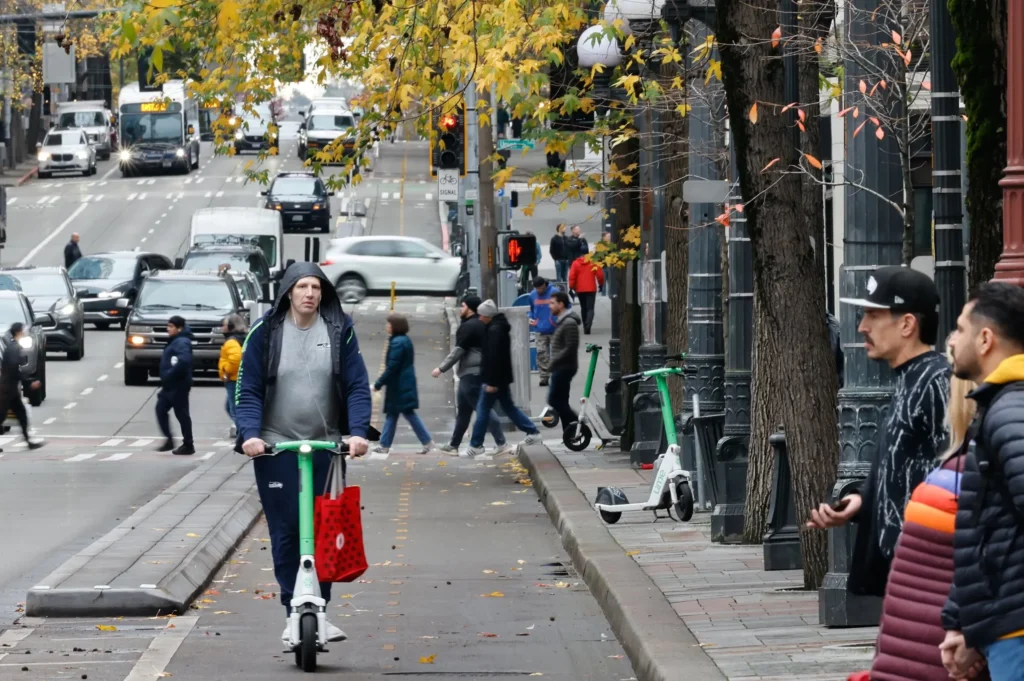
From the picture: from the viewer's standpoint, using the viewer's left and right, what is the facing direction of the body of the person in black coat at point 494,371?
facing to the left of the viewer

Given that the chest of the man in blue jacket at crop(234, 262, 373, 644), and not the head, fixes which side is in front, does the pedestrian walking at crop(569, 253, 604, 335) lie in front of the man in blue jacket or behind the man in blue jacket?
behind

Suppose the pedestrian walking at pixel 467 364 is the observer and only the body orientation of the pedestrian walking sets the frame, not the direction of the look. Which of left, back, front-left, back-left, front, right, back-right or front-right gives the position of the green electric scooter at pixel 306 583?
left

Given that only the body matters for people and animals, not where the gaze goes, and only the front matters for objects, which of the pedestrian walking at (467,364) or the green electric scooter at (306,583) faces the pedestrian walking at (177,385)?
the pedestrian walking at (467,364)

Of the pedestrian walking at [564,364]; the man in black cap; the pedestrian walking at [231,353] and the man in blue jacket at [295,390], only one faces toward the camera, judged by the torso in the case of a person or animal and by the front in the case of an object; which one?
the man in blue jacket

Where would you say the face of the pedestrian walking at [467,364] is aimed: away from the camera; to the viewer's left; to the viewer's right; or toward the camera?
to the viewer's left

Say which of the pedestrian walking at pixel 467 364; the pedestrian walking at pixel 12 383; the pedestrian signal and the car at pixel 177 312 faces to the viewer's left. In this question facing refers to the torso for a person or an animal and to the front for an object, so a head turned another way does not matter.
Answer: the pedestrian walking at pixel 467 364

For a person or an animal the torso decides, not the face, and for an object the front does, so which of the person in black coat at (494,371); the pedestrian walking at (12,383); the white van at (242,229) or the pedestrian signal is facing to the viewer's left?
the person in black coat

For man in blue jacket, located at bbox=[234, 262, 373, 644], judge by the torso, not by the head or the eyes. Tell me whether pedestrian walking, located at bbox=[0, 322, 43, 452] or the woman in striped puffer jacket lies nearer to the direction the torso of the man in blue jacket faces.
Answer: the woman in striped puffer jacket

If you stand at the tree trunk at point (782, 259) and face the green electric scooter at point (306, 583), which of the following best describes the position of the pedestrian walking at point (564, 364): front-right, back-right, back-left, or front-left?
back-right

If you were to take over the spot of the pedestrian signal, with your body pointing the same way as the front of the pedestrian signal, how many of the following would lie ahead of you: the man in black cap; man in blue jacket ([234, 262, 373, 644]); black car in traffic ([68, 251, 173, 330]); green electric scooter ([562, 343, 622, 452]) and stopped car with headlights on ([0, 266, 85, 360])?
3

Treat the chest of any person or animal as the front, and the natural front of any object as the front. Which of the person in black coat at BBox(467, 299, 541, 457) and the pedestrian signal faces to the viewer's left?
the person in black coat

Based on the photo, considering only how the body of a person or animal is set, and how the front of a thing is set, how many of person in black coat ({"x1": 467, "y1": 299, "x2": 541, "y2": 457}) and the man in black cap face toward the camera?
0
